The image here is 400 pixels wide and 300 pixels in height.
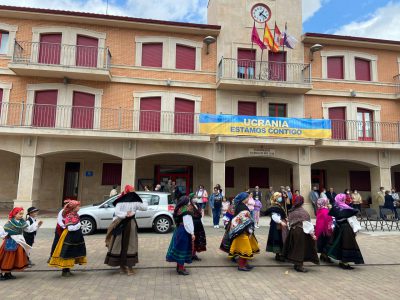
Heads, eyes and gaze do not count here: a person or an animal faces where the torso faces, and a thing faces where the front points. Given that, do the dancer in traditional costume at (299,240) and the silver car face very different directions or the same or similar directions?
very different directions

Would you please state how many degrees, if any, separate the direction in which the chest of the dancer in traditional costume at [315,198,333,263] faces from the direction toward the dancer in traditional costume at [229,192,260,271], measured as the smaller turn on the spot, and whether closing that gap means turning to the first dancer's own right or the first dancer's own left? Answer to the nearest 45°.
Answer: approximately 135° to the first dancer's own right

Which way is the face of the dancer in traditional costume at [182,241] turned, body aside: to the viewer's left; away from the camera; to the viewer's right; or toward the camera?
to the viewer's right

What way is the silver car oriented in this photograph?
to the viewer's left

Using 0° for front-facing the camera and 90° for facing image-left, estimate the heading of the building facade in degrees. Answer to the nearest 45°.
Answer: approximately 0°

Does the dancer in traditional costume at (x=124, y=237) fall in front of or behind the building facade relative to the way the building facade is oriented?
in front

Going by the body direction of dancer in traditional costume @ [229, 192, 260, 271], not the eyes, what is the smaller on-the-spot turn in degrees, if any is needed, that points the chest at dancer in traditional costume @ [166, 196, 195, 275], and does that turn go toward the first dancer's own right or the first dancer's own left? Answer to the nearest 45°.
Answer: approximately 135° to the first dancer's own right

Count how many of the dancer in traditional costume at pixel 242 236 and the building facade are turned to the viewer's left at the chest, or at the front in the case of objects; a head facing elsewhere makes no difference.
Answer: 0
